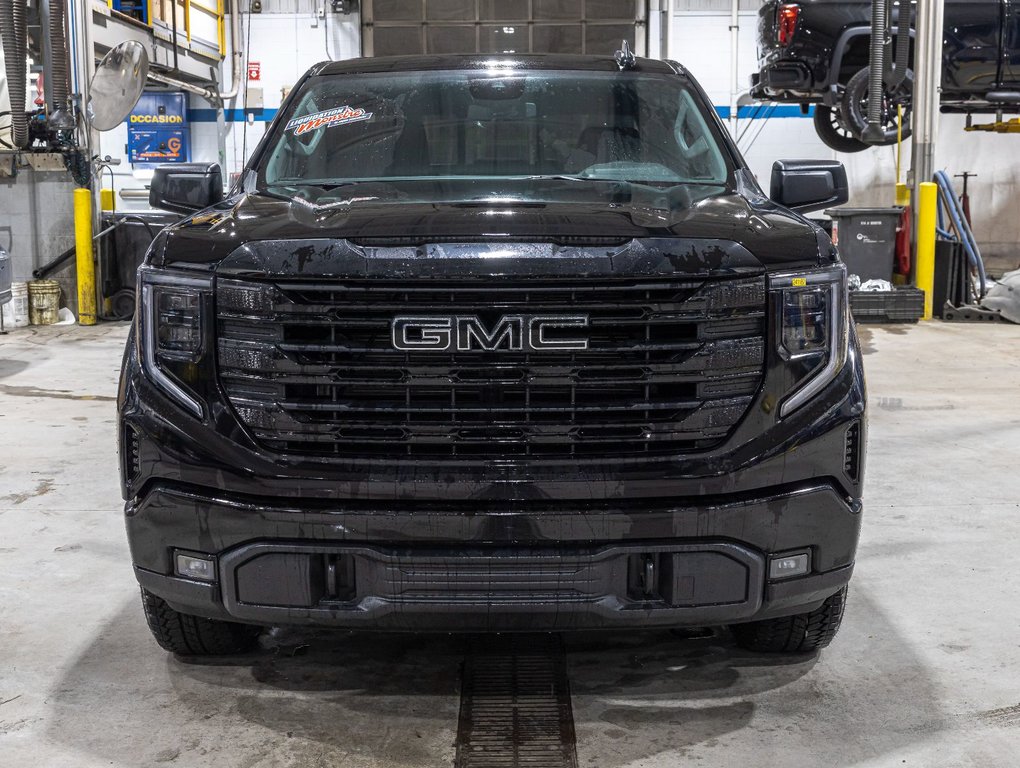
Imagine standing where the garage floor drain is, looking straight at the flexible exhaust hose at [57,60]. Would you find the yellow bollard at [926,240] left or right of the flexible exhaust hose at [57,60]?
right

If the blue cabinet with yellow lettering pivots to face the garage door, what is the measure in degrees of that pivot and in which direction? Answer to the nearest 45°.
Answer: approximately 90° to its left

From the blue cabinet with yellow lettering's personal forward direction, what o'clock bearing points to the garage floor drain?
The garage floor drain is roughly at 12 o'clock from the blue cabinet with yellow lettering.

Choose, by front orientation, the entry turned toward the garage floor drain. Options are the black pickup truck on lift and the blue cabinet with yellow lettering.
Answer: the blue cabinet with yellow lettering

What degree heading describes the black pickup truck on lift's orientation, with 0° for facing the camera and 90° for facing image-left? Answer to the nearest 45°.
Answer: approximately 225°

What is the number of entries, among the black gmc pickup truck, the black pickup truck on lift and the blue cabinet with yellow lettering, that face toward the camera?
2

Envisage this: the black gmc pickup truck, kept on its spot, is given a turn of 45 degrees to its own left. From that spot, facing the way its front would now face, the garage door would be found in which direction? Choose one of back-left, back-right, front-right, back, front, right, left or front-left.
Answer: back-left

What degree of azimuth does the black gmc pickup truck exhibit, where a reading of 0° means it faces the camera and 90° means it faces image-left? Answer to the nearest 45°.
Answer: approximately 0°

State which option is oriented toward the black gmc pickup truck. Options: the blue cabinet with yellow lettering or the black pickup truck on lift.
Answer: the blue cabinet with yellow lettering
